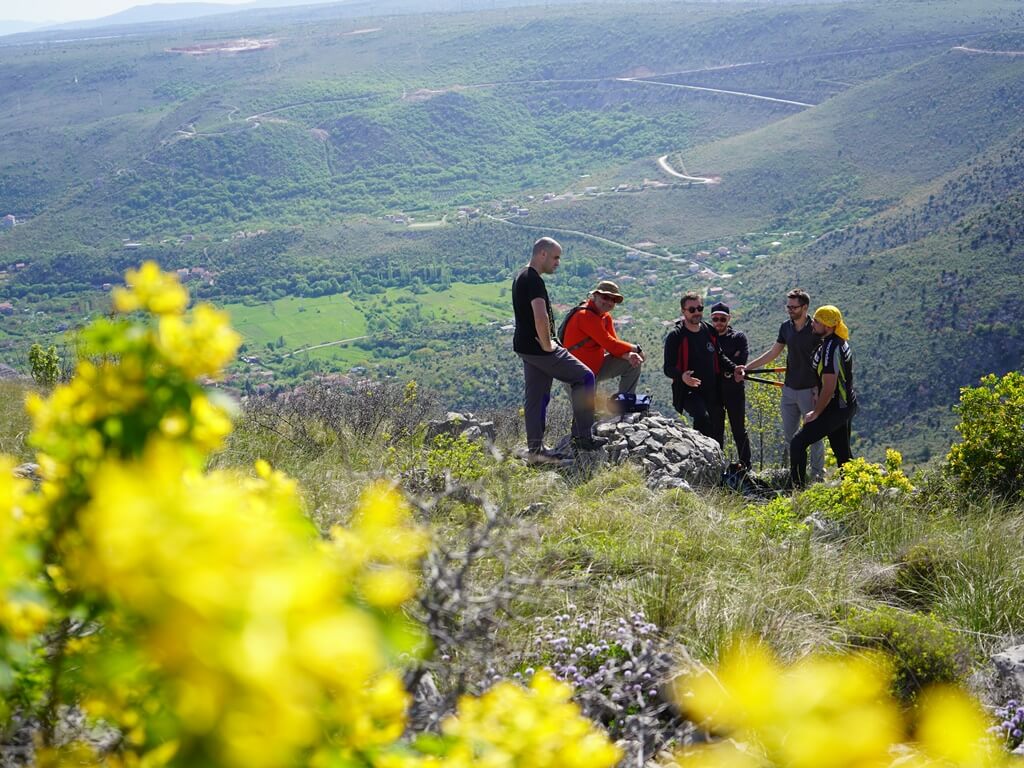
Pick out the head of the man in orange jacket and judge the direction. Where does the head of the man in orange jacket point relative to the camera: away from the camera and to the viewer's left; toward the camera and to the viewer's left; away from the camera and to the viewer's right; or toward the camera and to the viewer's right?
toward the camera and to the viewer's right

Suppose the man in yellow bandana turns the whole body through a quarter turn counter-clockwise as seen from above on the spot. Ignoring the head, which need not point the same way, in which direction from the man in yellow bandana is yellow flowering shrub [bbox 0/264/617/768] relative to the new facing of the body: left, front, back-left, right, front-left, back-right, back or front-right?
front

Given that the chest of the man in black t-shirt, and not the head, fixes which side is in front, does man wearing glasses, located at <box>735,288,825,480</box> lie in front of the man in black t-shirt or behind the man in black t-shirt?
in front

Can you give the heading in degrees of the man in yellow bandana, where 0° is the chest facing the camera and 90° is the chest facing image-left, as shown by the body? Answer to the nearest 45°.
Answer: approximately 90°

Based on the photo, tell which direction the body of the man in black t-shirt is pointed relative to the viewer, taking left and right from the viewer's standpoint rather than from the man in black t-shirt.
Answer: facing to the right of the viewer

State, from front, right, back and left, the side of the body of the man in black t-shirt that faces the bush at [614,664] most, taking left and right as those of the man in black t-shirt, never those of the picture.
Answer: right

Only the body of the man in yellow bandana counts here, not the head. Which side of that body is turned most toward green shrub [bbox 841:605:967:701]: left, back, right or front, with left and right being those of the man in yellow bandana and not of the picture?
left

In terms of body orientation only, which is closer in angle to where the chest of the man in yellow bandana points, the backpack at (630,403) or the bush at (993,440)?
the backpack

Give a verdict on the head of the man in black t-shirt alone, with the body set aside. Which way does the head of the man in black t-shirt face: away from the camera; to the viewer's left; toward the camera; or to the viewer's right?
to the viewer's right

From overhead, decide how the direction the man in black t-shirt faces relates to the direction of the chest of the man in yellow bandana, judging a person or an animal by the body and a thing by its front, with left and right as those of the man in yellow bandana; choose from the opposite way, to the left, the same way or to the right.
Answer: the opposite way

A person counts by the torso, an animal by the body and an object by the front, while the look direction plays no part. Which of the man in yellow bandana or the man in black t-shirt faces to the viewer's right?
the man in black t-shirt
